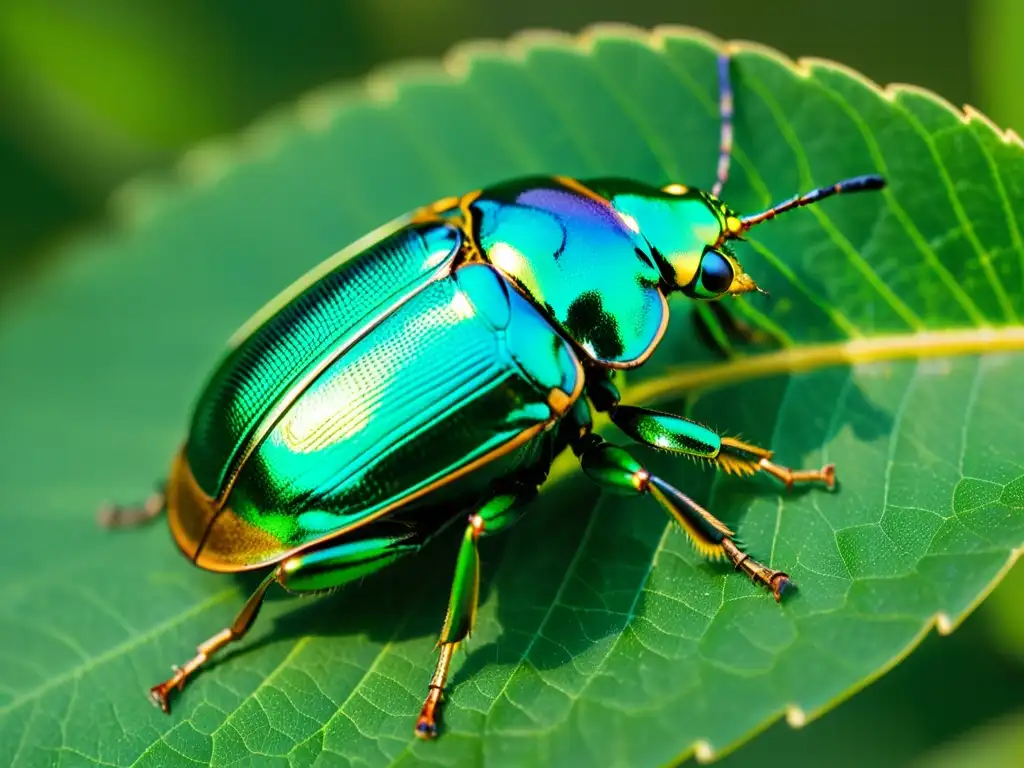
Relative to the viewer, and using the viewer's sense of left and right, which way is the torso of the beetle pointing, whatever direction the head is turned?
facing away from the viewer and to the right of the viewer
